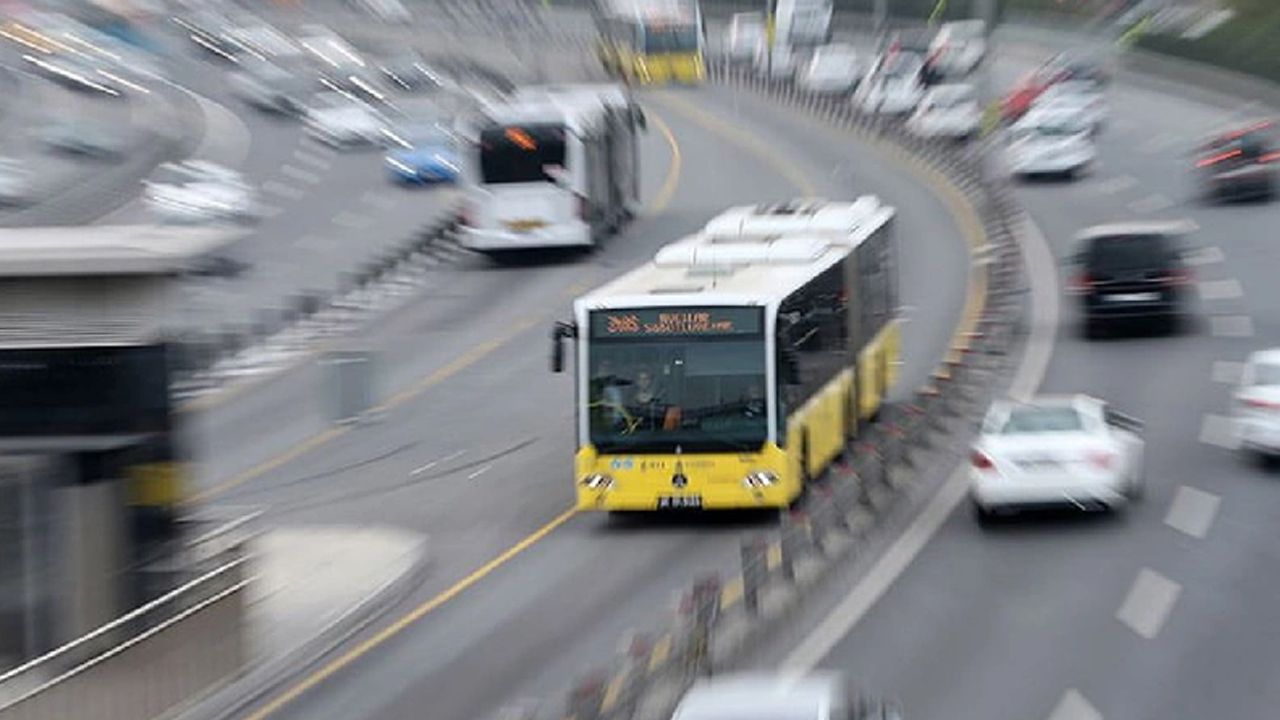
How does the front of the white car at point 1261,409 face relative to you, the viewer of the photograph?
facing away from the viewer

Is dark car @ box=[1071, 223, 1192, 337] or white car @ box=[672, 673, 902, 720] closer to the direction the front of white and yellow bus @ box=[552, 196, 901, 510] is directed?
the white car

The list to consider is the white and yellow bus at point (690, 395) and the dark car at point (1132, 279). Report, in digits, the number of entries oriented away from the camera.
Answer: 1

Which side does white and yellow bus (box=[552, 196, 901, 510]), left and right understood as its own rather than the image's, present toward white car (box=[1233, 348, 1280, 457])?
left

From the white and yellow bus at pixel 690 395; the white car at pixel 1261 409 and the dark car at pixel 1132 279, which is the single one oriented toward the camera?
the white and yellow bus

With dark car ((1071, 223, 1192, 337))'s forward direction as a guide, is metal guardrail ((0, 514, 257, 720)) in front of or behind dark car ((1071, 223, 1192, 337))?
behind

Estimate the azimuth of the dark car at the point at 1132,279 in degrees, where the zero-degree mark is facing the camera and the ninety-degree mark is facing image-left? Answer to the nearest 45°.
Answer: approximately 180°

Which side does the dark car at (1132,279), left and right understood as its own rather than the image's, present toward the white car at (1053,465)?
back

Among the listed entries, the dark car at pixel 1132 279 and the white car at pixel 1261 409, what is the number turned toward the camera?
0

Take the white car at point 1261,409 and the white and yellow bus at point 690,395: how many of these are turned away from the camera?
1

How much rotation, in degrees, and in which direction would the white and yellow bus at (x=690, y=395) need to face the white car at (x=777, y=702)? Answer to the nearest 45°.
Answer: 0° — it already faces it
